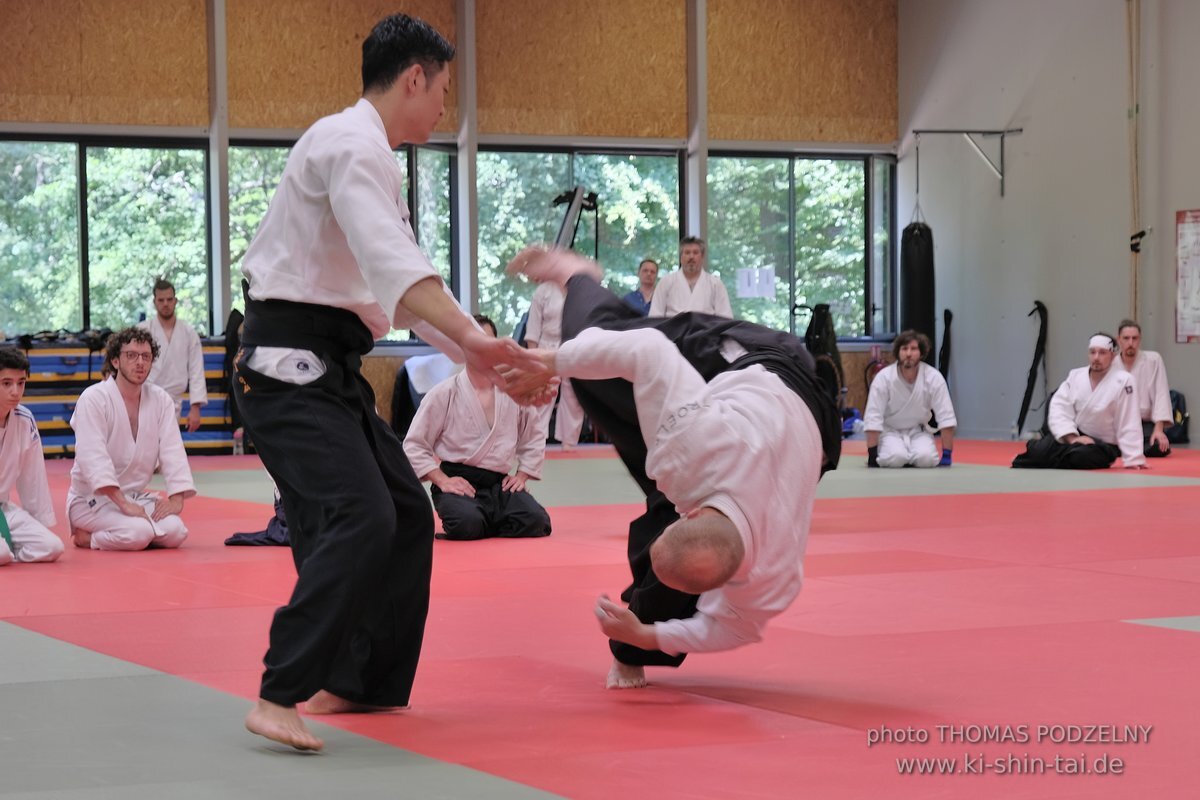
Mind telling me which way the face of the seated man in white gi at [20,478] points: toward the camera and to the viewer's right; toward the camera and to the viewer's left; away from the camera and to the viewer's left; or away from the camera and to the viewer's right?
toward the camera and to the viewer's right

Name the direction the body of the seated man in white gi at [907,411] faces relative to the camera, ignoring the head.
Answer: toward the camera

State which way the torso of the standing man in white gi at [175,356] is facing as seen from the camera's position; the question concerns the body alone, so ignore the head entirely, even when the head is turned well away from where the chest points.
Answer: toward the camera

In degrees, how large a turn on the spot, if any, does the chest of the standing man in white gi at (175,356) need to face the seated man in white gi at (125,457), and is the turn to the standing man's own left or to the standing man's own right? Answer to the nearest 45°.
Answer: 0° — they already face them

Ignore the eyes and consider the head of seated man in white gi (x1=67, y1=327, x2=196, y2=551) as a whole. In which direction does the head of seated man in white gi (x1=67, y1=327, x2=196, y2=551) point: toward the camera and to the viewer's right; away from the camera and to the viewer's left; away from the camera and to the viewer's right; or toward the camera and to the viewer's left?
toward the camera and to the viewer's right

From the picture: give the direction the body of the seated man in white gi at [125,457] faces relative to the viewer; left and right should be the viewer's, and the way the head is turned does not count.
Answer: facing the viewer and to the right of the viewer

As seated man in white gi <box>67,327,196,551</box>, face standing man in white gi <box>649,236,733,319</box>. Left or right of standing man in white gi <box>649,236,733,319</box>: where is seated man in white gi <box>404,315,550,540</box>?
right

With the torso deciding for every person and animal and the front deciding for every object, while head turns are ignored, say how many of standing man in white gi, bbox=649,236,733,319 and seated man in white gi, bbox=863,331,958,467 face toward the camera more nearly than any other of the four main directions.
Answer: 2

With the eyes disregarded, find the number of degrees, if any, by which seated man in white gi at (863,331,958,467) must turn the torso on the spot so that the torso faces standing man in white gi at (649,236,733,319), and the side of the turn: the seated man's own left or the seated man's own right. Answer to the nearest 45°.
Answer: approximately 135° to the seated man's own right

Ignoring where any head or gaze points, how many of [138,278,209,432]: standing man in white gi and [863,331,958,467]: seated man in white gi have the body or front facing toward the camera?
2

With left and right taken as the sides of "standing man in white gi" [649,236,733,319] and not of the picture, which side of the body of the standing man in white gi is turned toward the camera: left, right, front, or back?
front

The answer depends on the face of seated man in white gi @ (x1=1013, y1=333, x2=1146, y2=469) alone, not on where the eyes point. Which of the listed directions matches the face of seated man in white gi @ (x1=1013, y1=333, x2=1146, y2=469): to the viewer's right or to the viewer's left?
to the viewer's left

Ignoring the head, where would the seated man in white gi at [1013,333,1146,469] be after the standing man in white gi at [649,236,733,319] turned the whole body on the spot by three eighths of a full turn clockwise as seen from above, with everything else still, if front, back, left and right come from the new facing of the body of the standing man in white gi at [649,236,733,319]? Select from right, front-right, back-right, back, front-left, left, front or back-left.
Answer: back

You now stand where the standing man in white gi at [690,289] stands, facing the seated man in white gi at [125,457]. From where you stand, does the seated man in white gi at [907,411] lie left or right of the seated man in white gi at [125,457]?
left
